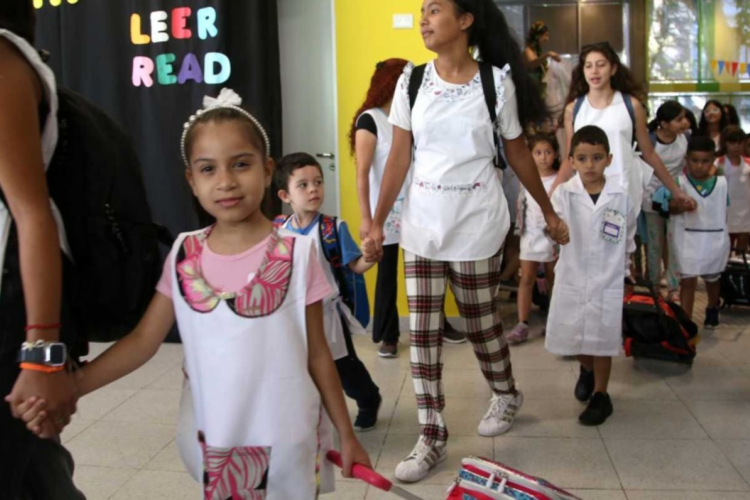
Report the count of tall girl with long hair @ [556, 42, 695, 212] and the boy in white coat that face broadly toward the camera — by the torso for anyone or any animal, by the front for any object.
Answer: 2

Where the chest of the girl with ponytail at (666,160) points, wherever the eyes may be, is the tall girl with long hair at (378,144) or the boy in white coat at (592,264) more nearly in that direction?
the boy in white coat

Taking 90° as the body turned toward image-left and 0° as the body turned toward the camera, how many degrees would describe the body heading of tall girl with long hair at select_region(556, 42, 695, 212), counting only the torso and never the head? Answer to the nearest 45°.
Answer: approximately 0°

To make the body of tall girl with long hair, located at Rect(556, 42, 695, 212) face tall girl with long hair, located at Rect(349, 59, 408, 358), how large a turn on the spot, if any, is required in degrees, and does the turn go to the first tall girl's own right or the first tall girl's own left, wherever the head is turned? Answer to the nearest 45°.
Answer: approximately 90° to the first tall girl's own right

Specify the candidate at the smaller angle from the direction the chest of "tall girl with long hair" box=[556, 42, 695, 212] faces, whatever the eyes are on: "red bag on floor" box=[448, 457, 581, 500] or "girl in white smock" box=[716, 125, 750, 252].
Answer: the red bag on floor

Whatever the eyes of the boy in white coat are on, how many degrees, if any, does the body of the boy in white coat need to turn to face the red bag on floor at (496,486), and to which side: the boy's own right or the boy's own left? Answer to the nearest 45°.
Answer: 0° — they already face it

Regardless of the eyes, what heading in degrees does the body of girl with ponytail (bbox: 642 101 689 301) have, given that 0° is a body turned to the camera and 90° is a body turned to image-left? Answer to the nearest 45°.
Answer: approximately 315°
